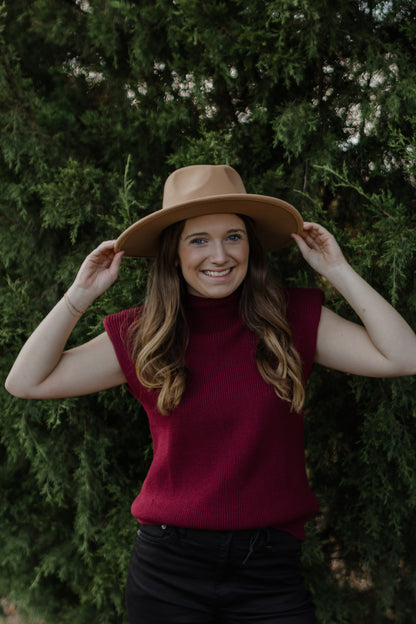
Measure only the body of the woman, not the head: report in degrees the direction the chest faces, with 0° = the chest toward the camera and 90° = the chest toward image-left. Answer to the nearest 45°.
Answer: approximately 0°

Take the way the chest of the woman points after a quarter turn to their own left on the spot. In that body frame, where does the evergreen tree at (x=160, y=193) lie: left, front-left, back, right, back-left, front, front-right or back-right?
left
